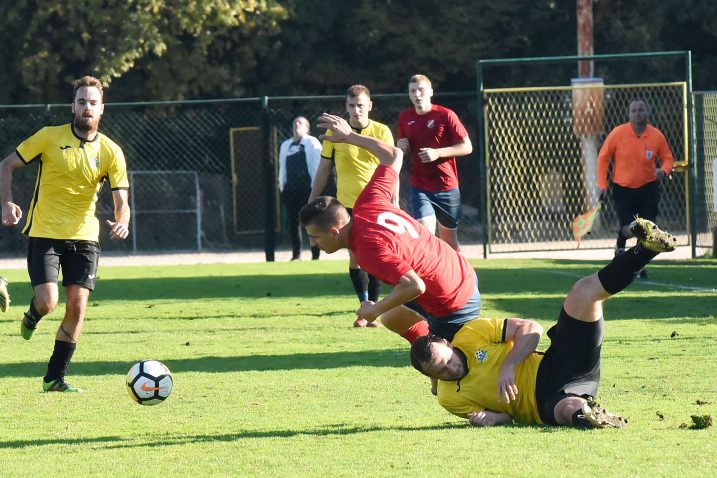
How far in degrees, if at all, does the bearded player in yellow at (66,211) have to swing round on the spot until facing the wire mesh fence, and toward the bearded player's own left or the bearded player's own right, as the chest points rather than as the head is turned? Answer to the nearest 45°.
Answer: approximately 180°

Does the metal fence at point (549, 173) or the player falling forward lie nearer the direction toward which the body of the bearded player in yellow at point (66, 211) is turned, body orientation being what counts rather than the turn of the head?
the player falling forward

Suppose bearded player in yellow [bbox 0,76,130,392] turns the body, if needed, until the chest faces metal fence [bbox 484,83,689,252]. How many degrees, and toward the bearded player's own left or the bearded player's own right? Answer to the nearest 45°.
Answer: approximately 135° to the bearded player's own left

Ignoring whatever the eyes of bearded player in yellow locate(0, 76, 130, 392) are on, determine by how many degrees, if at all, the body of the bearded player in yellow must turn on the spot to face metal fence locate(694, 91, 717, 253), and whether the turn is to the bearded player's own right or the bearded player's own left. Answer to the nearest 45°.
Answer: approximately 135° to the bearded player's own left

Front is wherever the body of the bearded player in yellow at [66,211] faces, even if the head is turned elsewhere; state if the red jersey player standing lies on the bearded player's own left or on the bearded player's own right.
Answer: on the bearded player's own left

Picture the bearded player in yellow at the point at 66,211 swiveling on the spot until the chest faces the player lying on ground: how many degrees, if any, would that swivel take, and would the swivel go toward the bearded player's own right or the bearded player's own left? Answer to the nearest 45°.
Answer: approximately 45° to the bearded player's own left

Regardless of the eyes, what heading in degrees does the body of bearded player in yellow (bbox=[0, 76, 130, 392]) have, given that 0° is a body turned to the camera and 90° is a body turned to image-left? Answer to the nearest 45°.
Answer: approximately 0°

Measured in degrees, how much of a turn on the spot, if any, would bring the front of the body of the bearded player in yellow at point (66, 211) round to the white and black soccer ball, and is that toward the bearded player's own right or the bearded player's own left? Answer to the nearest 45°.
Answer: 0° — they already face it

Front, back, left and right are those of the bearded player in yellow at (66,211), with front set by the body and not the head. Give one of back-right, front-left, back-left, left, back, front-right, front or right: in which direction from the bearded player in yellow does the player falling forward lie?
front-left
